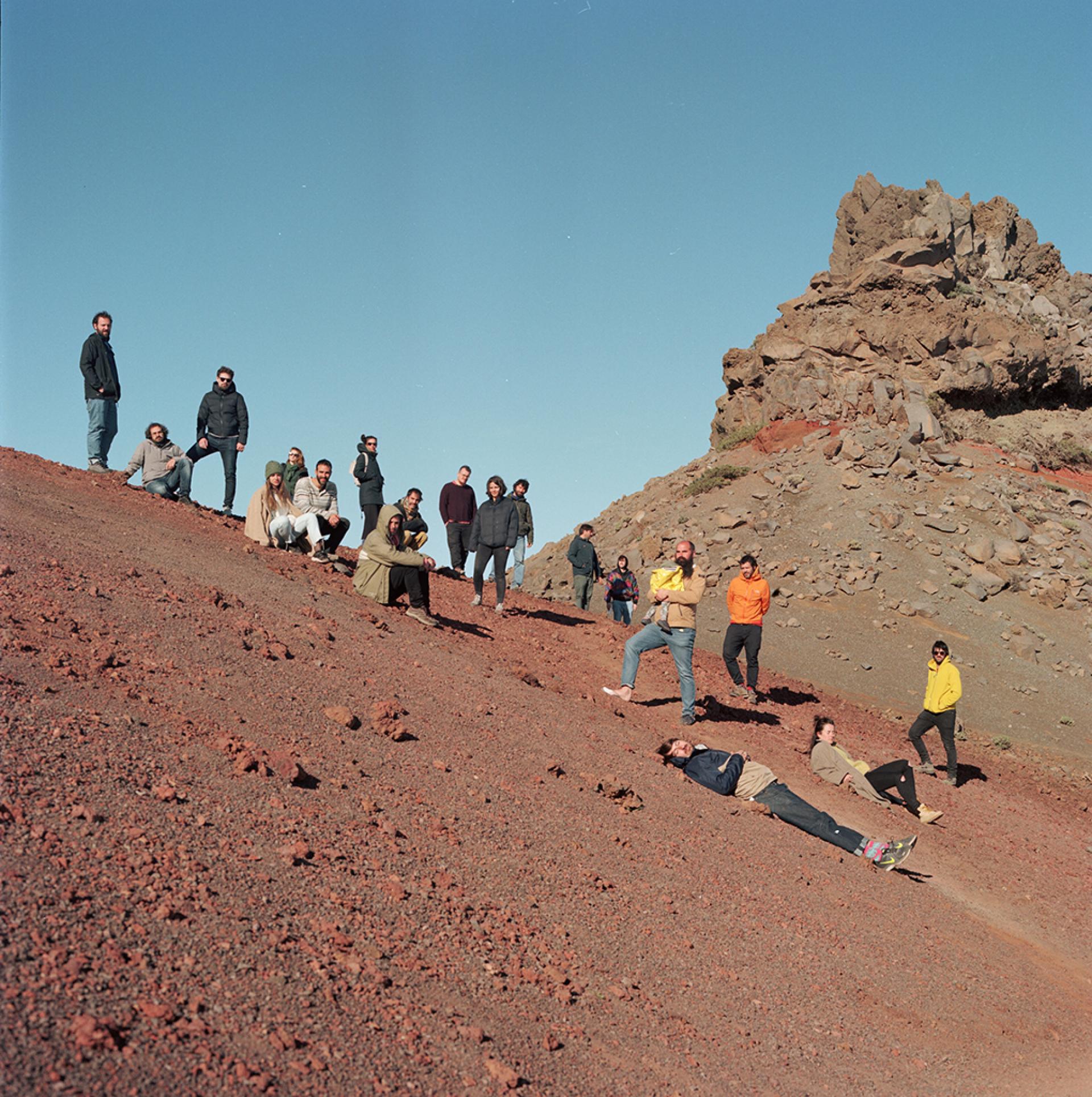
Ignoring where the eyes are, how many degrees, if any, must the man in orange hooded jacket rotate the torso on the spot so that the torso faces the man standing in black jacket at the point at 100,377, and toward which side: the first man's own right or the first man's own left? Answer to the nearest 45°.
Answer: approximately 90° to the first man's own right

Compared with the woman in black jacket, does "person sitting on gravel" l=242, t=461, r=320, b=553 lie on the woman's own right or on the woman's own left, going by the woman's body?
on the woman's own right

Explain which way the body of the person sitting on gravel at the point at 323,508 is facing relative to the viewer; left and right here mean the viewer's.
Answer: facing the viewer and to the right of the viewer

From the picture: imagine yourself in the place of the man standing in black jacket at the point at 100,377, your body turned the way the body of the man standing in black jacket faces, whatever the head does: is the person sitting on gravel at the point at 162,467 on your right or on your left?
on your left

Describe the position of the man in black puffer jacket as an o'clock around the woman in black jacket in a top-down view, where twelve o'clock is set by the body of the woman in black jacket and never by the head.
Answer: The man in black puffer jacket is roughly at 3 o'clock from the woman in black jacket.

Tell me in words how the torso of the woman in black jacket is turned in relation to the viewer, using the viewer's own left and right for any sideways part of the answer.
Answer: facing the viewer

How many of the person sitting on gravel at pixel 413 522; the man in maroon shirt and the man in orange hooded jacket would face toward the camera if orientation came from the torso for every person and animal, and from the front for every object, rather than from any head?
3

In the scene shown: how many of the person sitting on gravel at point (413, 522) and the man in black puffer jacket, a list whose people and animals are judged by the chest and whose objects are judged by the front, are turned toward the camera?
2

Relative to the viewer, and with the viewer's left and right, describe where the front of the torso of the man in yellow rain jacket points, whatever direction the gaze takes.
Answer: facing the viewer and to the left of the viewer

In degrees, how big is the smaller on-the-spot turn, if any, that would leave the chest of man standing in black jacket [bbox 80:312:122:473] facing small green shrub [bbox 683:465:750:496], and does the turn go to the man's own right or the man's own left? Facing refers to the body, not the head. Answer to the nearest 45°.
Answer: approximately 90° to the man's own left

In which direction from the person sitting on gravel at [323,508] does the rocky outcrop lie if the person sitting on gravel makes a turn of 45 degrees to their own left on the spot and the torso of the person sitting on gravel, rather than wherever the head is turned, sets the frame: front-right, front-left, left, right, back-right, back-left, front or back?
front-left

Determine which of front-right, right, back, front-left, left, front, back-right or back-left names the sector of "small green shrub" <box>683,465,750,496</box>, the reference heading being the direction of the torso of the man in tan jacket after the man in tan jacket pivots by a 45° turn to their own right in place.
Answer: right
